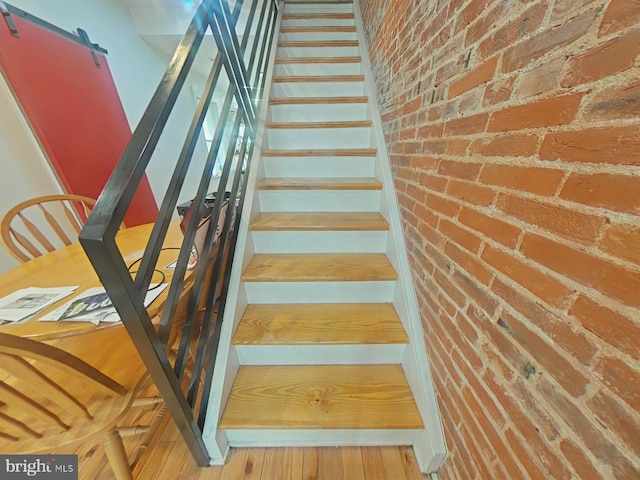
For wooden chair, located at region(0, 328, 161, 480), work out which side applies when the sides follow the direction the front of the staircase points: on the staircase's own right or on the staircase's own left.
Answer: on the staircase's own right

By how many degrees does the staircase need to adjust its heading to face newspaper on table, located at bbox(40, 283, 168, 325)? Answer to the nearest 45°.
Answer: approximately 45° to its right

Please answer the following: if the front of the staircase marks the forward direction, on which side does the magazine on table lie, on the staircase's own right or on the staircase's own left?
on the staircase's own right

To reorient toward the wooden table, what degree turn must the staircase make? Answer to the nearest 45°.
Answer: approximately 90° to its right

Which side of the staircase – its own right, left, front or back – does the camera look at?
front

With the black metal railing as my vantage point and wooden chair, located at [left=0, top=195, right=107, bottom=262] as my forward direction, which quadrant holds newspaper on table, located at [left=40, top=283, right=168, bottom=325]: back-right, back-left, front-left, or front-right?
front-left

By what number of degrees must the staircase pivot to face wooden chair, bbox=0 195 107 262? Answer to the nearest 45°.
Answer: approximately 90° to its right

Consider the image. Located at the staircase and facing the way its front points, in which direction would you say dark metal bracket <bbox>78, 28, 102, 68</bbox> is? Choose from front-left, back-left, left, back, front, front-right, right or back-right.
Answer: back-right
